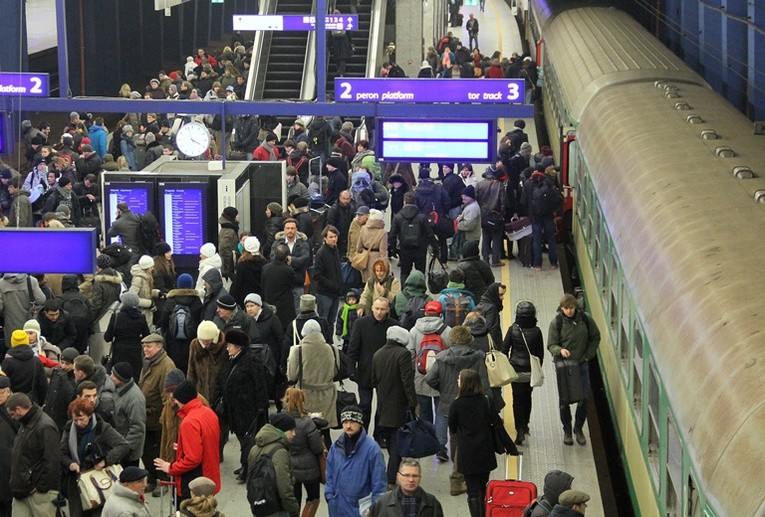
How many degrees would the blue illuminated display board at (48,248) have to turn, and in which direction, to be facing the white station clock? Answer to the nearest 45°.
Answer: approximately 180°

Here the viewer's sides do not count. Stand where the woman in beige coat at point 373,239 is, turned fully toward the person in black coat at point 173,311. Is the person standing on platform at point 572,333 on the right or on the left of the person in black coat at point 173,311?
left

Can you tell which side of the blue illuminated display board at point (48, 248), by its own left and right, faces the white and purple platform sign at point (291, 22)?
back

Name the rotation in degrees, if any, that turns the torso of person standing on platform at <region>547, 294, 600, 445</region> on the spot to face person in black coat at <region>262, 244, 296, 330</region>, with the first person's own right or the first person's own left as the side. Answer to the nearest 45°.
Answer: approximately 135° to the first person's own right
